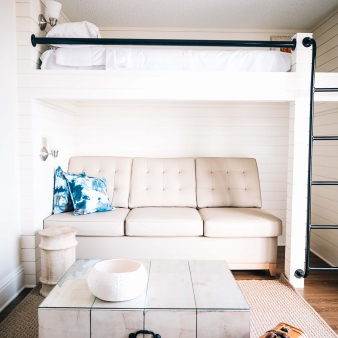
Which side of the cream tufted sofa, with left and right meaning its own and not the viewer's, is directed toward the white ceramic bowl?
front

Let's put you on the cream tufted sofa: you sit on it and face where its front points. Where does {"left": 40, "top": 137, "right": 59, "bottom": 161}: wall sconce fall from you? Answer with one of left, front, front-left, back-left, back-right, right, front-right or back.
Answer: right

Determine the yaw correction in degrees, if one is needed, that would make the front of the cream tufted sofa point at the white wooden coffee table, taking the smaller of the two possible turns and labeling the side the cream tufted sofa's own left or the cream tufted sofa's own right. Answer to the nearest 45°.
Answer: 0° — it already faces it

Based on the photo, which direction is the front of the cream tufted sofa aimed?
toward the camera
